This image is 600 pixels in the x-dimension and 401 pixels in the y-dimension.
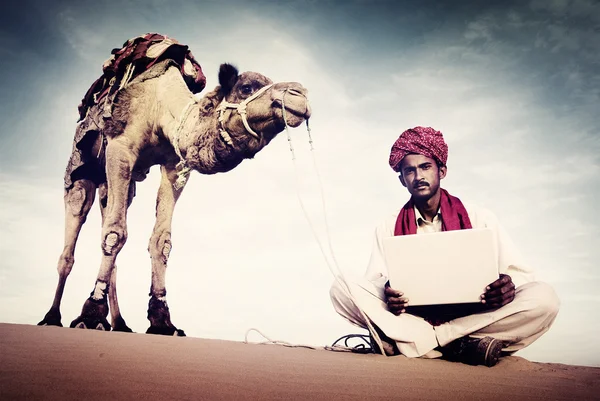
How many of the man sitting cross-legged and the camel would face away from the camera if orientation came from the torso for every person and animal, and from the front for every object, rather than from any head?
0

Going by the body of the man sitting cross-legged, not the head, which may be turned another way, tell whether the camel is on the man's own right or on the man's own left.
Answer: on the man's own right

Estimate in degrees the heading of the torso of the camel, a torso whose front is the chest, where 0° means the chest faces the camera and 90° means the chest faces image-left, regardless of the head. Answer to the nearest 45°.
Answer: approximately 315°

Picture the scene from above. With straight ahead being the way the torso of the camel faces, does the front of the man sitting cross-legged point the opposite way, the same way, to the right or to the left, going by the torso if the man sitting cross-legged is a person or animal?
to the right

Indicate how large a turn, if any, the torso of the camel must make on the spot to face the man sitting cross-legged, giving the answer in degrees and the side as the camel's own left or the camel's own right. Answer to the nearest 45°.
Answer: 0° — it already faces them

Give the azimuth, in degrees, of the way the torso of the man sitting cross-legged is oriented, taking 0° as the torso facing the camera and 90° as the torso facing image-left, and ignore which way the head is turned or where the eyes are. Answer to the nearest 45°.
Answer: approximately 0°
